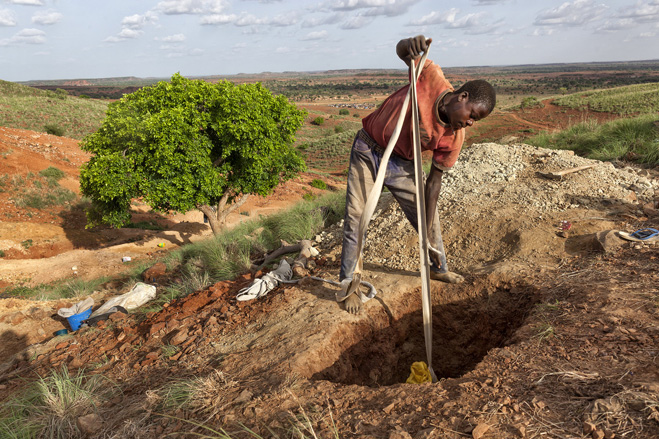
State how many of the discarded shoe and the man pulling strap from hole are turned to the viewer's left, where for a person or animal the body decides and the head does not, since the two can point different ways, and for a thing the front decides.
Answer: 1

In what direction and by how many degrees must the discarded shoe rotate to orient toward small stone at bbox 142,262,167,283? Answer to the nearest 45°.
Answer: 0° — it already faces it

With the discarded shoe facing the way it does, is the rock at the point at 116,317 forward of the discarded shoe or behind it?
forward

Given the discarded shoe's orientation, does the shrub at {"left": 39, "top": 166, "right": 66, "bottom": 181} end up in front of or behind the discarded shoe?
in front

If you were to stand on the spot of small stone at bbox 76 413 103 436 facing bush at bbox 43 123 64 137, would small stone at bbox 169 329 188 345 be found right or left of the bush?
right

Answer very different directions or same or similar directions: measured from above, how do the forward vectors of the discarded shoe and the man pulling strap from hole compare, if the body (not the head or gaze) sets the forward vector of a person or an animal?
very different directions

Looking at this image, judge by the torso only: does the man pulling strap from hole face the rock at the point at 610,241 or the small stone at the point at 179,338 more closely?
the rock

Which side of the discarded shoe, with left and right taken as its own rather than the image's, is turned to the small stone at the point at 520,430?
left

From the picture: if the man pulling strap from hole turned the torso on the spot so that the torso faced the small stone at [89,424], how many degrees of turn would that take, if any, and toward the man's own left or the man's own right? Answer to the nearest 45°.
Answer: approximately 90° to the man's own right

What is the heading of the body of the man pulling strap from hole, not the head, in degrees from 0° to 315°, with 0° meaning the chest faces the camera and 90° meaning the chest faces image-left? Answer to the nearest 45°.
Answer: approximately 315°

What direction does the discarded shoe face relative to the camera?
to the viewer's left

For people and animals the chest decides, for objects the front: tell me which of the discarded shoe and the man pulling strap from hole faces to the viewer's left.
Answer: the discarded shoe

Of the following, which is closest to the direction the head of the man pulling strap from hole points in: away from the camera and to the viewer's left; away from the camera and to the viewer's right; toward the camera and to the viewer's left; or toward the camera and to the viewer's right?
toward the camera and to the viewer's right
